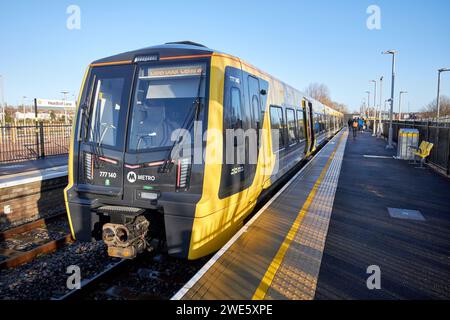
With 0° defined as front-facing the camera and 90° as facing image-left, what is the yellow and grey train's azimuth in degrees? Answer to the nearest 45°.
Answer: approximately 45°
